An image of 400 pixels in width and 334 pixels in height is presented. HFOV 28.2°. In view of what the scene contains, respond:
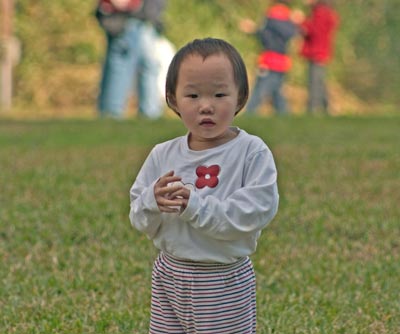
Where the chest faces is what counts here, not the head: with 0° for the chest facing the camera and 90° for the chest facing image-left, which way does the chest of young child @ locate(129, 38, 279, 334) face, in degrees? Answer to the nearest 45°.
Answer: approximately 0°

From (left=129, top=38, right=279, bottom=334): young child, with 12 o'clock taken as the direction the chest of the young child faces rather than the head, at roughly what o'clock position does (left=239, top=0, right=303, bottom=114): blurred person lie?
The blurred person is roughly at 6 o'clock from the young child.

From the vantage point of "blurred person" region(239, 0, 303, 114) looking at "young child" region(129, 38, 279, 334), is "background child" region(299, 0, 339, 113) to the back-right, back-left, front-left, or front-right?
back-left

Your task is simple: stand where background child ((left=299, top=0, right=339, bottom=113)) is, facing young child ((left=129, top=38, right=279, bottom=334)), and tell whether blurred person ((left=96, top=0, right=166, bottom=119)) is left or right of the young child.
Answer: right
